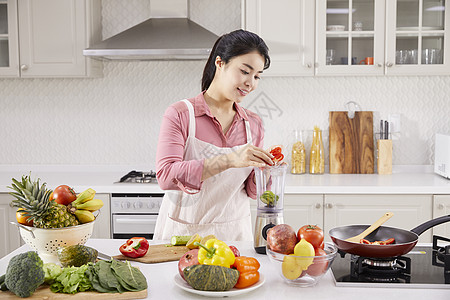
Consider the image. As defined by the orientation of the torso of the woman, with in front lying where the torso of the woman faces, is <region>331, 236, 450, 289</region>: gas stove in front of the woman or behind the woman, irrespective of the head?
in front

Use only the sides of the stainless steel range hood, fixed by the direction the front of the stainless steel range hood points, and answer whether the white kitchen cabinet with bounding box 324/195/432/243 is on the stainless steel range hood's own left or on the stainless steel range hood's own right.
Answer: on the stainless steel range hood's own left

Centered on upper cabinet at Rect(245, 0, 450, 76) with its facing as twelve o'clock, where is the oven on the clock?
The oven is roughly at 2 o'clock from the upper cabinet.

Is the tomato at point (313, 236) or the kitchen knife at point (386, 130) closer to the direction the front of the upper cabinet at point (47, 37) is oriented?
the tomato

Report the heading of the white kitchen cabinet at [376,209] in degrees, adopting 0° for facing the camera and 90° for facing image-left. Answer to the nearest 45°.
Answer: approximately 0°

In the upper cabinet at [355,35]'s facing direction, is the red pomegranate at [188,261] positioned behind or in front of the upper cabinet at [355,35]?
in front

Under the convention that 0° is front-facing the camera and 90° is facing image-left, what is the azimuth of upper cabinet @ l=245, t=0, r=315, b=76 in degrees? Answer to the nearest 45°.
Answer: approximately 0°

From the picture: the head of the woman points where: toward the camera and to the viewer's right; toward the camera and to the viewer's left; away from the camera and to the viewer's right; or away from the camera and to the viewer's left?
toward the camera and to the viewer's right
